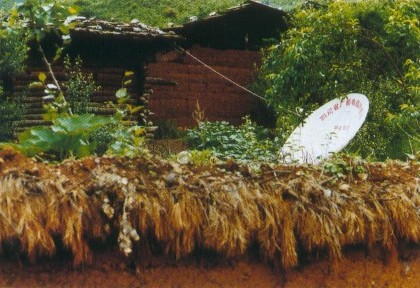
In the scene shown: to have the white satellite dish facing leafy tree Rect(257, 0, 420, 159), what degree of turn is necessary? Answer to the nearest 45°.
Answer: approximately 135° to its right

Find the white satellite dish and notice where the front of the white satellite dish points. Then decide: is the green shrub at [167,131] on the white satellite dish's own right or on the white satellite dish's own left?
on the white satellite dish's own right

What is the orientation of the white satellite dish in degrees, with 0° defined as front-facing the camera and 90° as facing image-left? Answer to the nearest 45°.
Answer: approximately 45°
